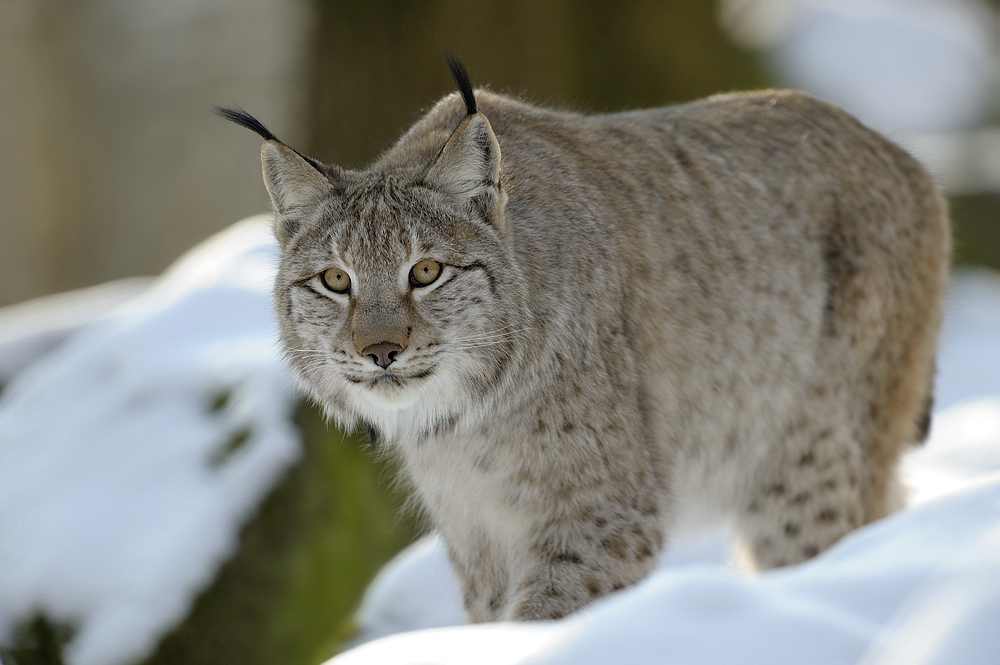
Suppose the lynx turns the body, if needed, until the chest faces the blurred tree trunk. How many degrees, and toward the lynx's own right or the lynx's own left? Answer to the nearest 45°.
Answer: approximately 135° to the lynx's own right

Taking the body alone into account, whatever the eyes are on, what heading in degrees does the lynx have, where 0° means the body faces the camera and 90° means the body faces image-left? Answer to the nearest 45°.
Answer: approximately 45°
